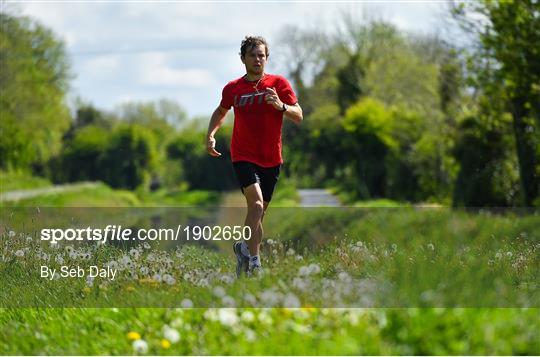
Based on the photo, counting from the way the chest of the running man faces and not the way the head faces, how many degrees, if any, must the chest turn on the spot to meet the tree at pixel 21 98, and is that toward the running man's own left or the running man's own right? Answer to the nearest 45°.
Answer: approximately 180°

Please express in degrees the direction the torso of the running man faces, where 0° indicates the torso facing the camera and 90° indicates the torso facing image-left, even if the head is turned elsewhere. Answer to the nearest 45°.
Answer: approximately 0°

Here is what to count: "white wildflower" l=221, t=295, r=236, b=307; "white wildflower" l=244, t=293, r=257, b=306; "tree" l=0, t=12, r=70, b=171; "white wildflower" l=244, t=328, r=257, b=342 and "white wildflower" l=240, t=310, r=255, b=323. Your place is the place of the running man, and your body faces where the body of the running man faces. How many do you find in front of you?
4

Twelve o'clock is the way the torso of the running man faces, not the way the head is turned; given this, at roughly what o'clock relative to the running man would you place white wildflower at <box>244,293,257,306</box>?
The white wildflower is roughly at 12 o'clock from the running man.

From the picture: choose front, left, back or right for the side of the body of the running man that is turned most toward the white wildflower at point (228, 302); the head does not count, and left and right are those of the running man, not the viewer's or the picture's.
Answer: front

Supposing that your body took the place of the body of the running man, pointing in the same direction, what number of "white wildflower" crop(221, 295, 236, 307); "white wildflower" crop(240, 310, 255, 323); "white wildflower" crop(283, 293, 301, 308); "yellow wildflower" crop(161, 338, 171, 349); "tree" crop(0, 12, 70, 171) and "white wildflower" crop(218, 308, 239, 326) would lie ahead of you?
5

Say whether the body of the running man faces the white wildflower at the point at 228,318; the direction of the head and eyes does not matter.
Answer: yes

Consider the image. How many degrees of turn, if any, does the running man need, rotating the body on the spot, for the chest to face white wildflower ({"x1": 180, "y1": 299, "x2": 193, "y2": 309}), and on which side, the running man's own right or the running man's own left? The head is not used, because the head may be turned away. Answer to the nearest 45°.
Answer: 0° — they already face it

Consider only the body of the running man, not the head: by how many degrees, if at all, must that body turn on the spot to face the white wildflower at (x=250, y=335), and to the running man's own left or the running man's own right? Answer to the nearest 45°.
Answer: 0° — they already face it

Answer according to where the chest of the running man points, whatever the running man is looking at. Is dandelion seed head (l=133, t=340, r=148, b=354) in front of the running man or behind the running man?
in front

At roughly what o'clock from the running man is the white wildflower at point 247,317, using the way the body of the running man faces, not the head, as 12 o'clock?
The white wildflower is roughly at 12 o'clock from the running man.

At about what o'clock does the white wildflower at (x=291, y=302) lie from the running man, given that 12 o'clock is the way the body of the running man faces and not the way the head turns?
The white wildflower is roughly at 12 o'clock from the running man.
